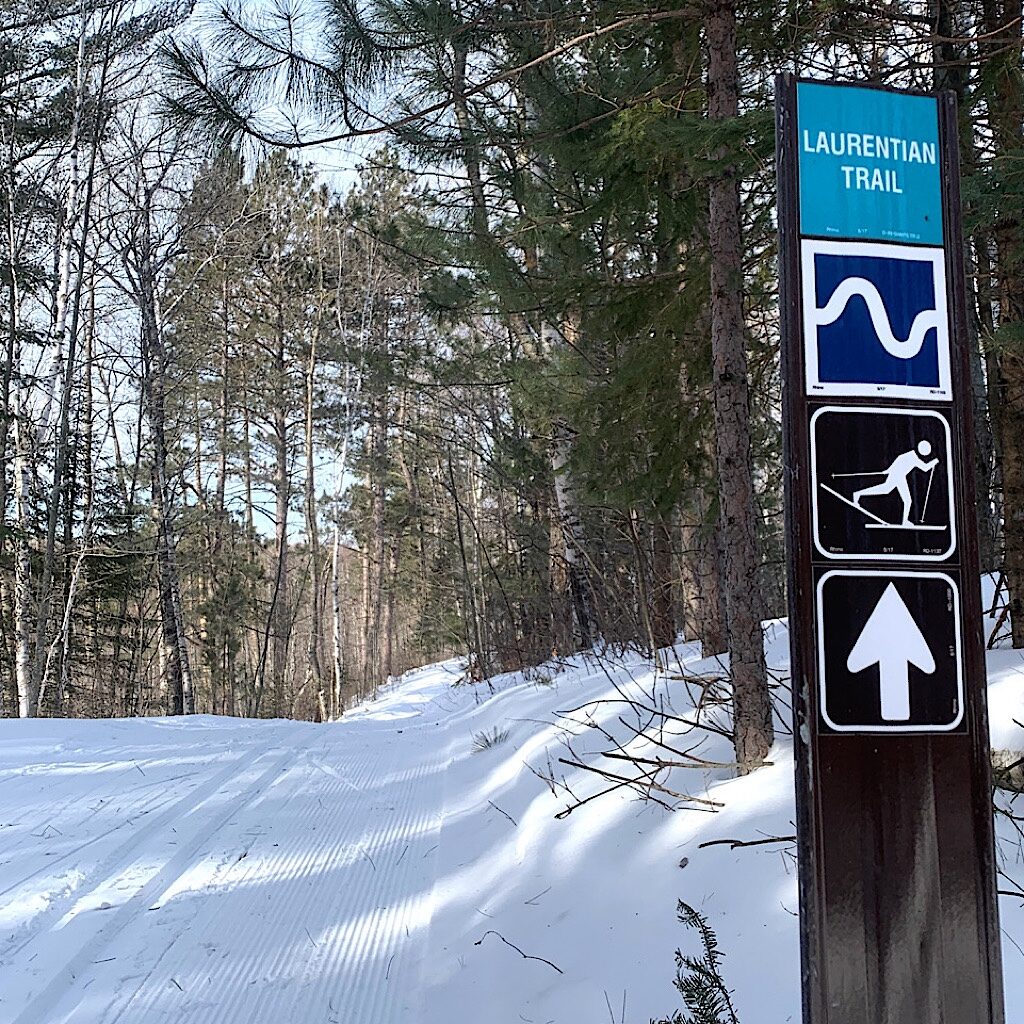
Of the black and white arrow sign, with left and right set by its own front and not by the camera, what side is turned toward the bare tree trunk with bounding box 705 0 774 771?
back

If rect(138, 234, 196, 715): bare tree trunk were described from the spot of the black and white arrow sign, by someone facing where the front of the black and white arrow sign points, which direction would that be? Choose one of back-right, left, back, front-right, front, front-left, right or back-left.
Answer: back-right

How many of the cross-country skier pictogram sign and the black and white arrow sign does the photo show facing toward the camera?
2

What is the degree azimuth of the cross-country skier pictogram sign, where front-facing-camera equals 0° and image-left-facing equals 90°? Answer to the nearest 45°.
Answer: approximately 0°

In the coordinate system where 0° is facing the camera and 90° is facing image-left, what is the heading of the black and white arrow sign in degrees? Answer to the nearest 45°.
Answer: approximately 0°

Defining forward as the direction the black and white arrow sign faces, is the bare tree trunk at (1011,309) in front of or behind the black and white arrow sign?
behind

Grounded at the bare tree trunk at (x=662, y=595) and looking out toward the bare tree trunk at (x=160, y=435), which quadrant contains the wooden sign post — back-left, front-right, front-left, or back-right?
back-left
